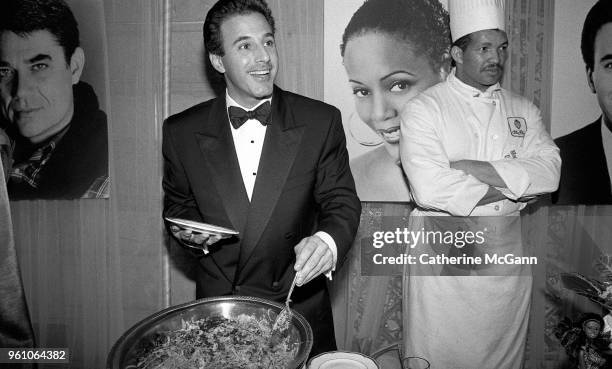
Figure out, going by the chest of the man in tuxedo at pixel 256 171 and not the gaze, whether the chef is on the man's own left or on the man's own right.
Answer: on the man's own left

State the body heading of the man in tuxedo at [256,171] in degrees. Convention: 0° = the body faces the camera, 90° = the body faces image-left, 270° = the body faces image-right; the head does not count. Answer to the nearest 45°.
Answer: approximately 0°

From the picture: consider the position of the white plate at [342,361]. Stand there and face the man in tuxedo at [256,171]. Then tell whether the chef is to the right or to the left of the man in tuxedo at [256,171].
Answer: right

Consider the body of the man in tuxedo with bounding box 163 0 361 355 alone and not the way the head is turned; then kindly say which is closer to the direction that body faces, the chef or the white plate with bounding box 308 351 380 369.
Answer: the white plate
